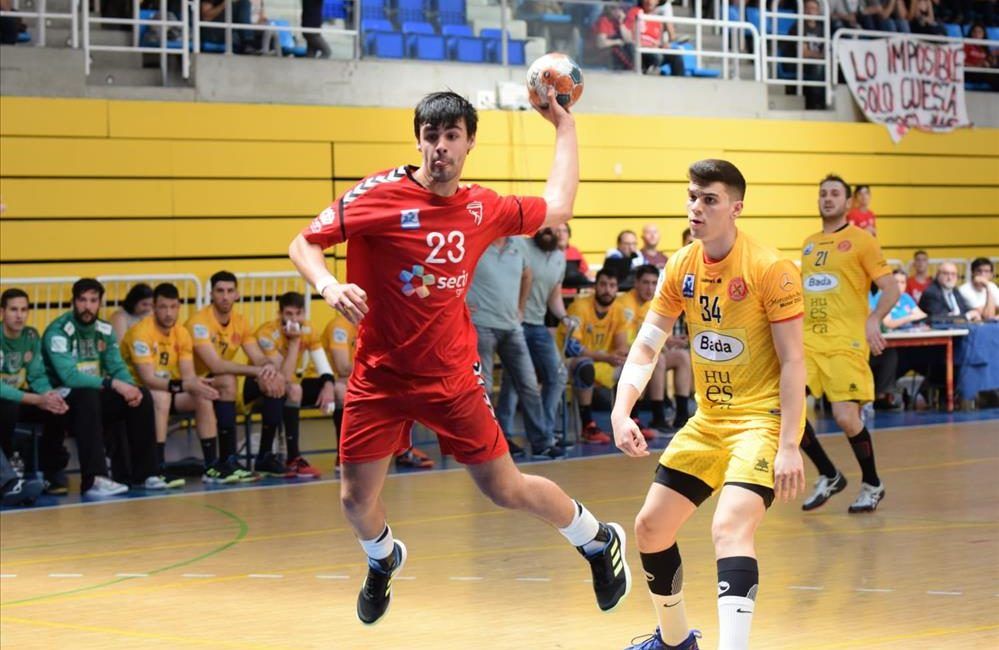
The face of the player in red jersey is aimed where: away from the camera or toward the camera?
toward the camera

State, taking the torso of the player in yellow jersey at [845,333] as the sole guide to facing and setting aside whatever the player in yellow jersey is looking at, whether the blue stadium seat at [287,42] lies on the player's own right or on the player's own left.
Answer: on the player's own right

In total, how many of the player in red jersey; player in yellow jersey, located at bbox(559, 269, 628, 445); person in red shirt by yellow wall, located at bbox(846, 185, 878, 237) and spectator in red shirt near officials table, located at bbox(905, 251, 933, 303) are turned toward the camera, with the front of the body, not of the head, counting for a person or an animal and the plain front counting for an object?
4

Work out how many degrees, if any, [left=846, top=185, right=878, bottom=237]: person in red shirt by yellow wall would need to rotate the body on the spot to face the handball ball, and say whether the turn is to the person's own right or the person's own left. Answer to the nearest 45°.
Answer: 0° — they already face it

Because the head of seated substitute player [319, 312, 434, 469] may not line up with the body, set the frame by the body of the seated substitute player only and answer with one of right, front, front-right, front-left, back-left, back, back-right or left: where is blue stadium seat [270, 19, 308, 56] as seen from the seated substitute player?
back-left

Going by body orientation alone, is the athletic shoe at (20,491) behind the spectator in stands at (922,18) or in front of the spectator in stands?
in front

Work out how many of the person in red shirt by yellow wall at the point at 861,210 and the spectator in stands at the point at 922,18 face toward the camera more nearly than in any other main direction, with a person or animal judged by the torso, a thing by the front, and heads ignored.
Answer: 2

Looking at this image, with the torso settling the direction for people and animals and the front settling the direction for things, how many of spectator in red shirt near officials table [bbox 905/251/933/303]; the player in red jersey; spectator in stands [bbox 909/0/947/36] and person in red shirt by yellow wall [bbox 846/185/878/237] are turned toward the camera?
4

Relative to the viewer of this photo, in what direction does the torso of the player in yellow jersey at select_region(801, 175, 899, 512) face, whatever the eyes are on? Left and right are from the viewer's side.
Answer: facing the viewer and to the left of the viewer

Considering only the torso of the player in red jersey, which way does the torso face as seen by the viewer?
toward the camera

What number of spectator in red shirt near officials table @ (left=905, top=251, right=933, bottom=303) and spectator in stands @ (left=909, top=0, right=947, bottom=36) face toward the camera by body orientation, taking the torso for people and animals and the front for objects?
2

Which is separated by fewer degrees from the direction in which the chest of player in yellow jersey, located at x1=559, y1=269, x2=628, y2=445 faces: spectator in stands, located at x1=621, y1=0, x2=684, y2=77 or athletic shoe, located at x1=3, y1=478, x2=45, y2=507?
the athletic shoe

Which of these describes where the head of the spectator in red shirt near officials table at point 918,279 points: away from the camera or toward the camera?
toward the camera

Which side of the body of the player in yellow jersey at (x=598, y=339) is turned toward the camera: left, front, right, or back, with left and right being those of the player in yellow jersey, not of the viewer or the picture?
front

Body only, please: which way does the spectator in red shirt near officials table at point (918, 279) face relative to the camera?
toward the camera

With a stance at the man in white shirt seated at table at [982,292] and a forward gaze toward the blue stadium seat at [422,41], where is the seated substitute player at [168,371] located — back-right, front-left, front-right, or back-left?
front-left

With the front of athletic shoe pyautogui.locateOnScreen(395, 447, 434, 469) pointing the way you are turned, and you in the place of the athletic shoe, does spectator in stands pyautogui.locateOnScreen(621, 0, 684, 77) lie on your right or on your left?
on your left

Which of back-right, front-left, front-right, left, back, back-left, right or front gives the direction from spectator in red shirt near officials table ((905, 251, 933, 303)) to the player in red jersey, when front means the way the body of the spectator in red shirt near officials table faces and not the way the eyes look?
front
